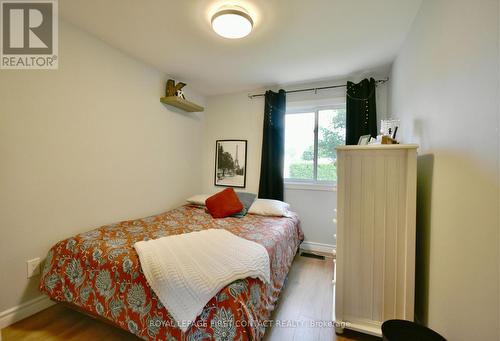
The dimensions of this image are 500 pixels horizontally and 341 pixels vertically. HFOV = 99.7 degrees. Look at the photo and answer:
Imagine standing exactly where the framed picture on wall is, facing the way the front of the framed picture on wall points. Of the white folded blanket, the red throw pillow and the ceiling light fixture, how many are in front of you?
3

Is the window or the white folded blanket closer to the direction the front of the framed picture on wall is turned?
the white folded blanket

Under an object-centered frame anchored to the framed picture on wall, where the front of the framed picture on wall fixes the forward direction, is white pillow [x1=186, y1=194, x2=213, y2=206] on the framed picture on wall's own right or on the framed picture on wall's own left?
on the framed picture on wall's own right

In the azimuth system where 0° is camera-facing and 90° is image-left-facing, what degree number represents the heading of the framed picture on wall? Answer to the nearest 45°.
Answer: approximately 0°

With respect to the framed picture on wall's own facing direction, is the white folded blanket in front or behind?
in front

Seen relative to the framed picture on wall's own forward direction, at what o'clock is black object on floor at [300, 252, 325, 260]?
The black object on floor is roughly at 10 o'clock from the framed picture on wall.

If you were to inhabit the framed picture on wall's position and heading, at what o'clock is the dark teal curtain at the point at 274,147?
The dark teal curtain is roughly at 10 o'clock from the framed picture on wall.

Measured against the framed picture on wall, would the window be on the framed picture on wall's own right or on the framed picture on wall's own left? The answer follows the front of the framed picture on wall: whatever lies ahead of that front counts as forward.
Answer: on the framed picture on wall's own left

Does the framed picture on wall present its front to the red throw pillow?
yes

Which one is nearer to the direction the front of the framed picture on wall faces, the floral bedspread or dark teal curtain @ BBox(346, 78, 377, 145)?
the floral bedspread

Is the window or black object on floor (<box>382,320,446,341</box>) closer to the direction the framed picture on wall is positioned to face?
the black object on floor
